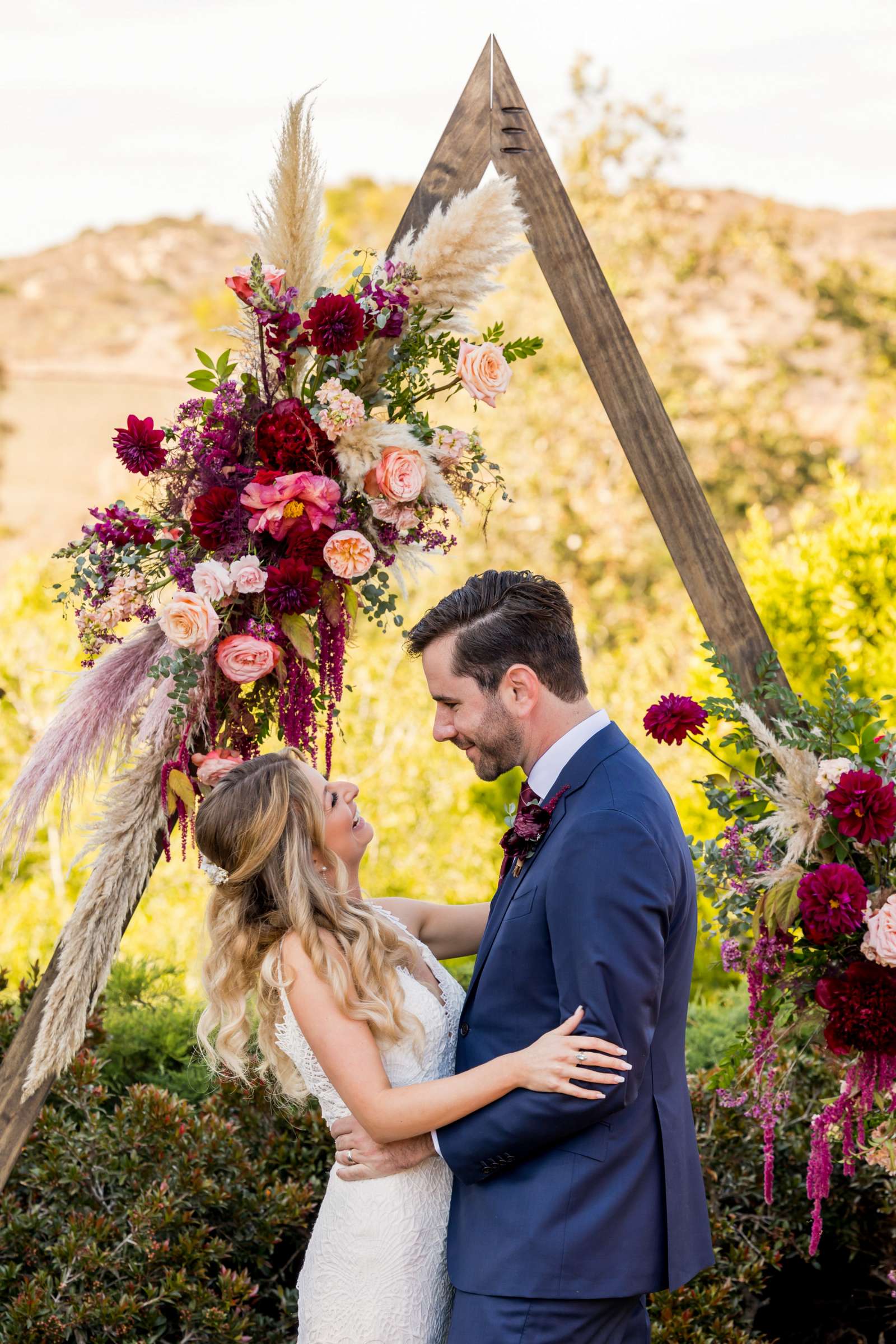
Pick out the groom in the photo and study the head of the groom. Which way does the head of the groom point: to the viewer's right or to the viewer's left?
to the viewer's left

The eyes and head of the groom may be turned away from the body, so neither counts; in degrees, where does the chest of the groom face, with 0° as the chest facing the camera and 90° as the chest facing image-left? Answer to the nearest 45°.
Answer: approximately 90°

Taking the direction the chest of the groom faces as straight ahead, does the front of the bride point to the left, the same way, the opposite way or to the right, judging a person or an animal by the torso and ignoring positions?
the opposite way

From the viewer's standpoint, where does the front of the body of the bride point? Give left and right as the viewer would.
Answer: facing to the right of the viewer

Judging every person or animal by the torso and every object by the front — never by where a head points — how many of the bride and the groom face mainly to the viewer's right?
1

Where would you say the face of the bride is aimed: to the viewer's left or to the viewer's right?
to the viewer's right
